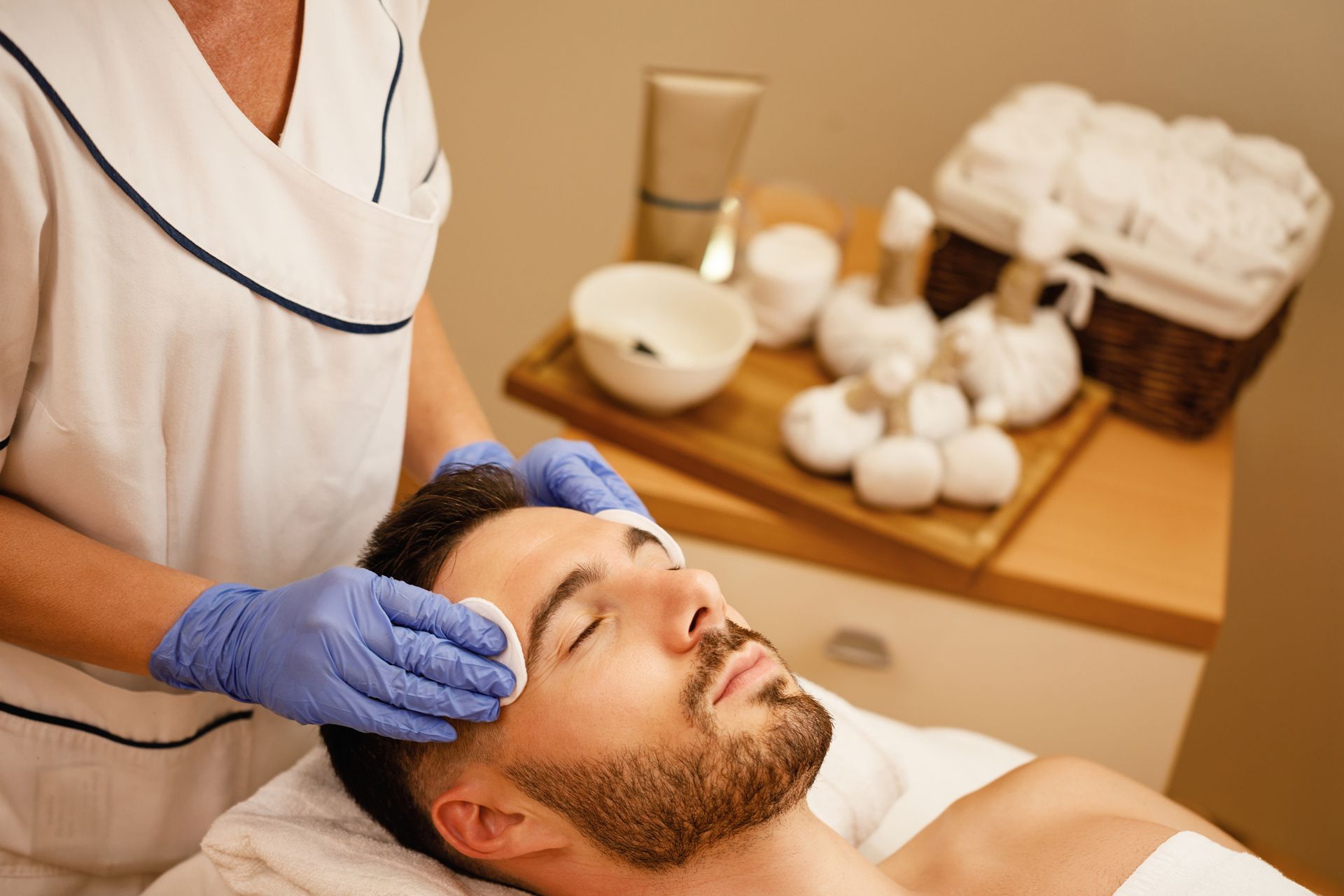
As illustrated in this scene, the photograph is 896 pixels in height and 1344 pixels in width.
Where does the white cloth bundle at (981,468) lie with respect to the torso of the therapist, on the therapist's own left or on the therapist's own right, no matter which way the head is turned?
on the therapist's own left

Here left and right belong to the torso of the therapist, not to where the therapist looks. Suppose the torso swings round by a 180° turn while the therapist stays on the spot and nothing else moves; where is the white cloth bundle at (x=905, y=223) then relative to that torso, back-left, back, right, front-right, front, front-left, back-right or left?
right

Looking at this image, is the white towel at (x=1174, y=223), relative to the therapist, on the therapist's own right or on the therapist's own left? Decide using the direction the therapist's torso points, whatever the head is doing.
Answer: on the therapist's own left

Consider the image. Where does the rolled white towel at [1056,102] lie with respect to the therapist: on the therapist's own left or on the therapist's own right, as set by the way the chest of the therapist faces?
on the therapist's own left

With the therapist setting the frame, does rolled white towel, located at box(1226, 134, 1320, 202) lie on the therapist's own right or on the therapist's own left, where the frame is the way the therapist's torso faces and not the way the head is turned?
on the therapist's own left

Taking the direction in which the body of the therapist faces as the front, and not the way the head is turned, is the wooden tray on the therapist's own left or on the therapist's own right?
on the therapist's own left
